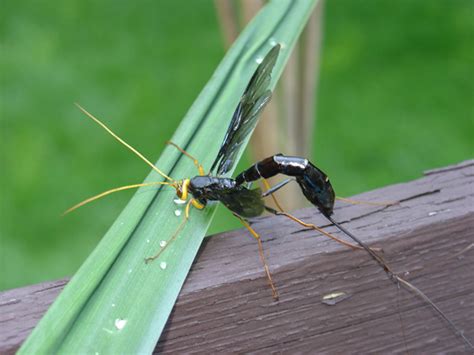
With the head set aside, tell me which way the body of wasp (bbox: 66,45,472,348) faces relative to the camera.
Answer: to the viewer's left
